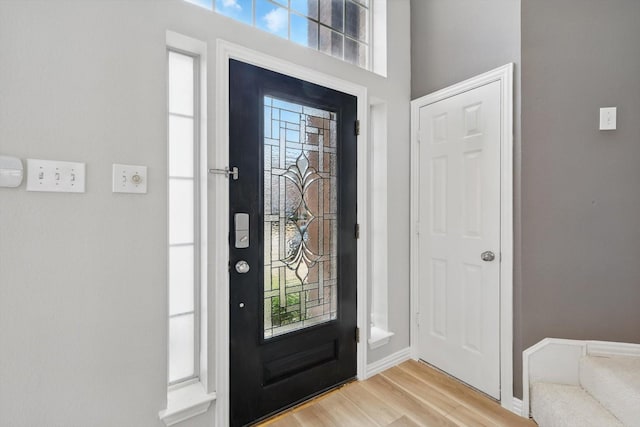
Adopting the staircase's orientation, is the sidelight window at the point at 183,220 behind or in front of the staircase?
in front

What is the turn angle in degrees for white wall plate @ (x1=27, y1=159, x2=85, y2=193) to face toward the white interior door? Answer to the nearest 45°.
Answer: approximately 90° to its left

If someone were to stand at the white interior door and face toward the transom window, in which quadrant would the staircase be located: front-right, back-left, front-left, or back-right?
back-left

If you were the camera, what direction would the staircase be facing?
facing the viewer and to the left of the viewer

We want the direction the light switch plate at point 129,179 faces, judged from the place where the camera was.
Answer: facing the viewer

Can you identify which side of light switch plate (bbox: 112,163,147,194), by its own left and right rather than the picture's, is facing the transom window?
left

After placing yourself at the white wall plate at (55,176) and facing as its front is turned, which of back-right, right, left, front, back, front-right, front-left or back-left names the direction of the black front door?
left

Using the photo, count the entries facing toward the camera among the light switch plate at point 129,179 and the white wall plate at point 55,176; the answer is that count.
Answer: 2

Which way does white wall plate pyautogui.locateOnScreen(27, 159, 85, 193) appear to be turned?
toward the camera

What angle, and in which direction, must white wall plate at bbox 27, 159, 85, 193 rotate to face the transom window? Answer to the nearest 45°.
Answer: approximately 90° to its left
